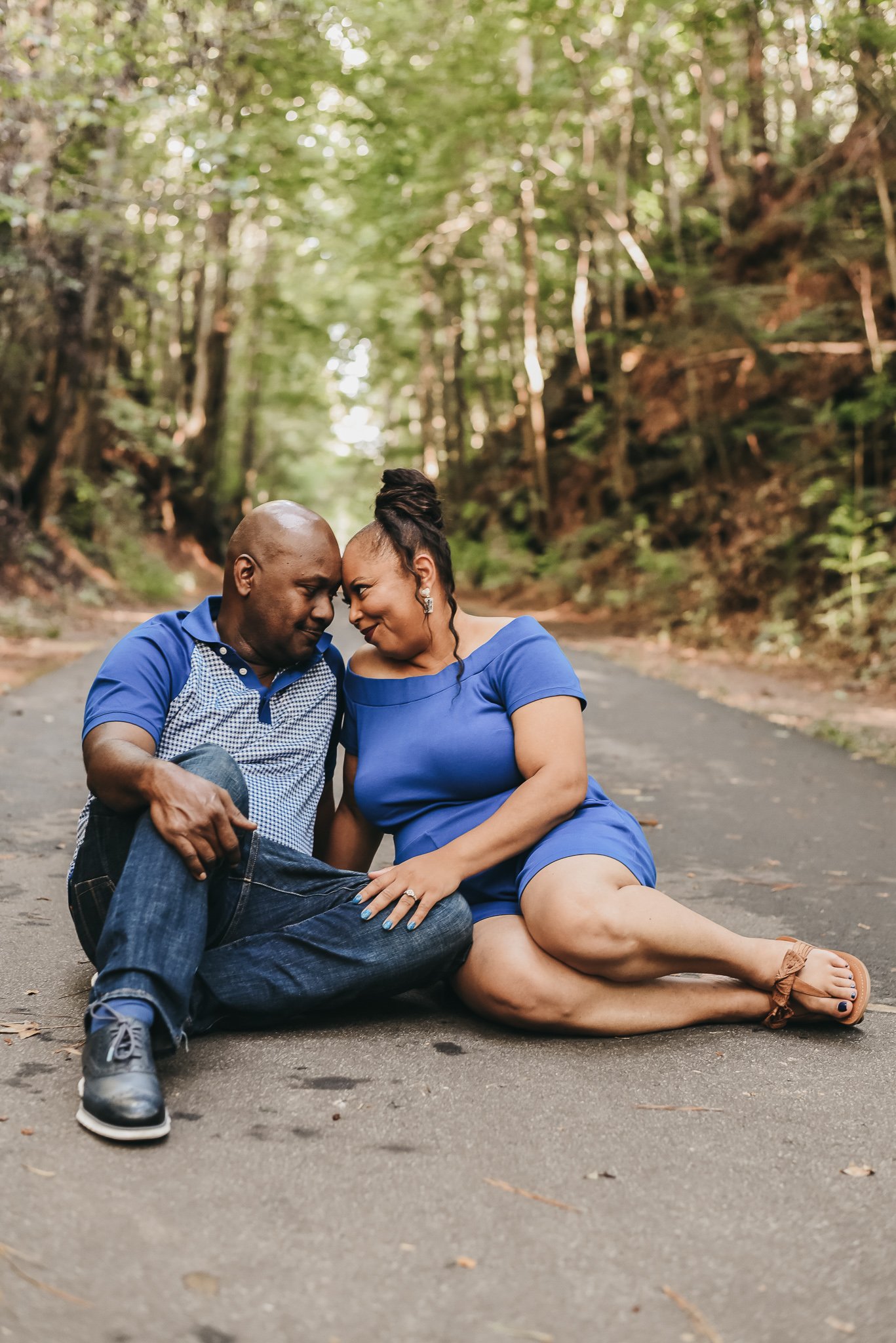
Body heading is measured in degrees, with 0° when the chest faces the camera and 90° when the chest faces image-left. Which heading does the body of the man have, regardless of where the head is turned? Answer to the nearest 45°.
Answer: approximately 315°

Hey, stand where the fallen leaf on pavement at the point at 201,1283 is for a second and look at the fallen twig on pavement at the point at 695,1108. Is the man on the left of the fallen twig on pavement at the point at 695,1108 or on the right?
left

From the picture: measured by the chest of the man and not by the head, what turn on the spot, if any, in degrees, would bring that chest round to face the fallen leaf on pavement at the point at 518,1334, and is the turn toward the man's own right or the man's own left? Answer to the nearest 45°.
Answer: approximately 45° to the man's own right

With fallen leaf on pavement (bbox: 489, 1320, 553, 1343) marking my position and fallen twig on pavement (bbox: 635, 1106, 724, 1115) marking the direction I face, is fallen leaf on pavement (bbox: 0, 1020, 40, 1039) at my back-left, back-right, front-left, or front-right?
front-left

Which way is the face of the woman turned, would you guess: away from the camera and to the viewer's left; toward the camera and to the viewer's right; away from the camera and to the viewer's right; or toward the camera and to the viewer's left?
toward the camera and to the viewer's left

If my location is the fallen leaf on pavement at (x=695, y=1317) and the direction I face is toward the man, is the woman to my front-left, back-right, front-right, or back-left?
front-right

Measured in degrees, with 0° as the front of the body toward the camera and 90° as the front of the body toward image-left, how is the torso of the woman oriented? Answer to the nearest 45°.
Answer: approximately 45°

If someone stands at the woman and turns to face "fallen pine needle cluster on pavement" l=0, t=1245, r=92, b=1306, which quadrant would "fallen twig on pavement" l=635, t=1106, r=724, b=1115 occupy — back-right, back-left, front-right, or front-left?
front-left

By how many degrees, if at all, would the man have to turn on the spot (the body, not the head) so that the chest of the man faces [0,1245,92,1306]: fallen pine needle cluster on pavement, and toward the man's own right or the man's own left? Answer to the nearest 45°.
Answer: approximately 45° to the man's own right

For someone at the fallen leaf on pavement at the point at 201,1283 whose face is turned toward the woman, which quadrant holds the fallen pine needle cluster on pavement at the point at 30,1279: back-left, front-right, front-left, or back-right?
back-left

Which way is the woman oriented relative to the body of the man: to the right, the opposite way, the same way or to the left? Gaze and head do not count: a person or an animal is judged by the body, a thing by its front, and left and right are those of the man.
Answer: to the right

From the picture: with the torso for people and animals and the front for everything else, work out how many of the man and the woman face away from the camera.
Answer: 0
